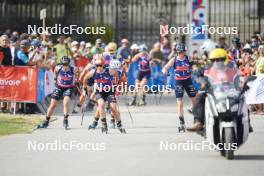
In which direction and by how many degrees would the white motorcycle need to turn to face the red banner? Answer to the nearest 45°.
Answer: approximately 135° to its right

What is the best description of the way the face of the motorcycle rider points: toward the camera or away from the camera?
toward the camera

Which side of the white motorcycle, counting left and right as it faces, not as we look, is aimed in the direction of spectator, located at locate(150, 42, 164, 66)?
back

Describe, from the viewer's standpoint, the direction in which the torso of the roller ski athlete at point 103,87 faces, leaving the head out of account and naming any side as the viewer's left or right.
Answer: facing the viewer

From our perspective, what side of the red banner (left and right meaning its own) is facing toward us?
front

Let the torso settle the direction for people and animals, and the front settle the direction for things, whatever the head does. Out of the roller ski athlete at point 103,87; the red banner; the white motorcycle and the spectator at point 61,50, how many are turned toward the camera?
4
